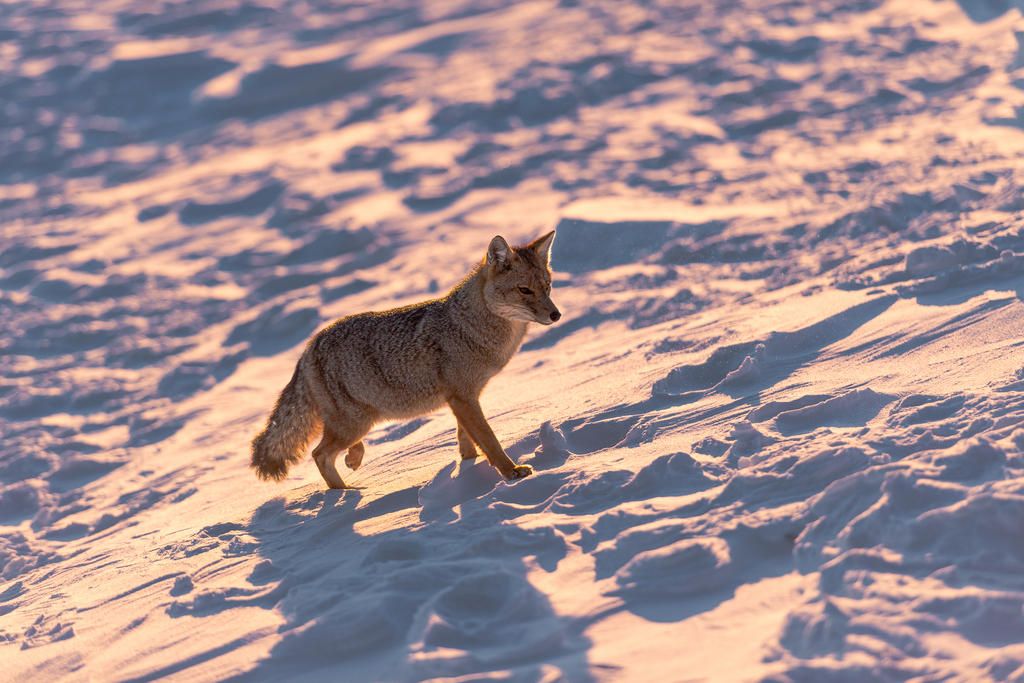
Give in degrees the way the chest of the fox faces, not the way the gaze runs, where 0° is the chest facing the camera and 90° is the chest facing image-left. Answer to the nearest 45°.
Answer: approximately 270°
